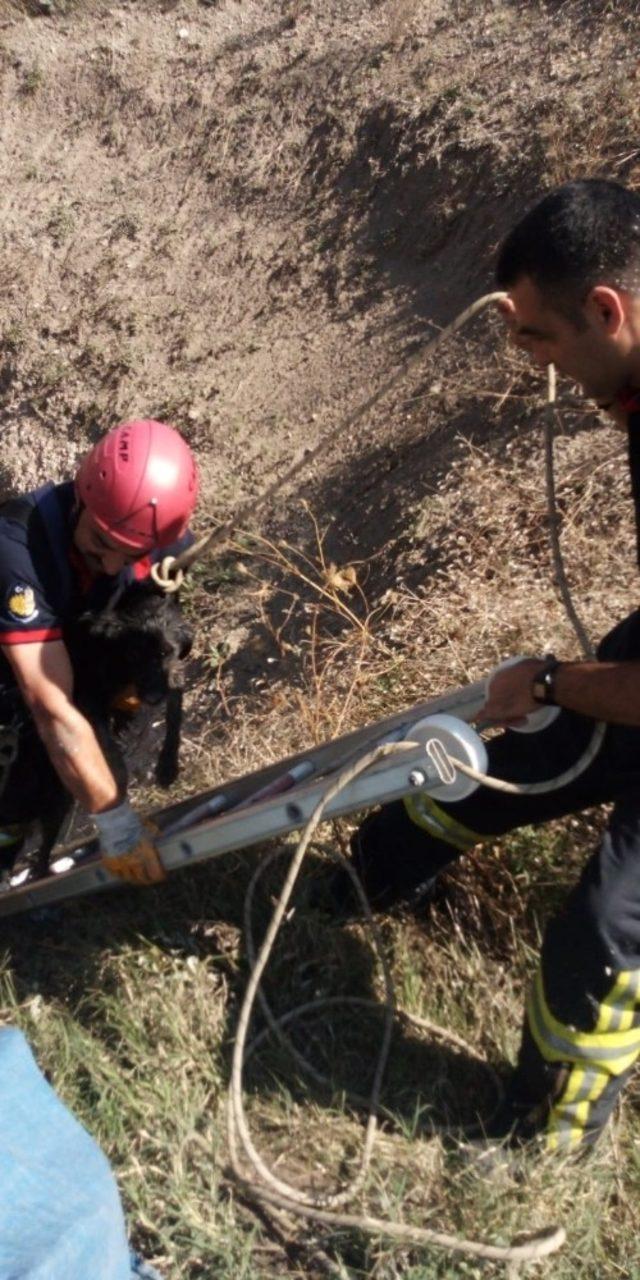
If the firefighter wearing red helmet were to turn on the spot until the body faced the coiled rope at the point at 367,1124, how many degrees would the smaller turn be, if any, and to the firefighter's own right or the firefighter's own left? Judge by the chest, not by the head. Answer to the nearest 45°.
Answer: approximately 45° to the firefighter's own right

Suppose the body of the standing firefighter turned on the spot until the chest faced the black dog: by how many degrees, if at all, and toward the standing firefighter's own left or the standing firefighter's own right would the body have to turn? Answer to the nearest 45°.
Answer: approximately 45° to the standing firefighter's own right

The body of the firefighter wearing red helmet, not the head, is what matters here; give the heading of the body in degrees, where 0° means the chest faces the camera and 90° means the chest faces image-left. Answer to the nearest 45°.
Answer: approximately 315°

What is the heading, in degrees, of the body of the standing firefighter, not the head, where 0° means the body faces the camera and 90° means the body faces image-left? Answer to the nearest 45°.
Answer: approximately 90°

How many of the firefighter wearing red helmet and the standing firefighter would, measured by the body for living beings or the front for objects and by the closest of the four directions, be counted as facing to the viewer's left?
1

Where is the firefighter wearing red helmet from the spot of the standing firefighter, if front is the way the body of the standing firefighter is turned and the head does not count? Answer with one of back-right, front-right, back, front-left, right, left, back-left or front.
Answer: front-right

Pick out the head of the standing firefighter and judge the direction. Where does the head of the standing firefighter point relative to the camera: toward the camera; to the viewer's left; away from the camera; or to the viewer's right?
to the viewer's left
